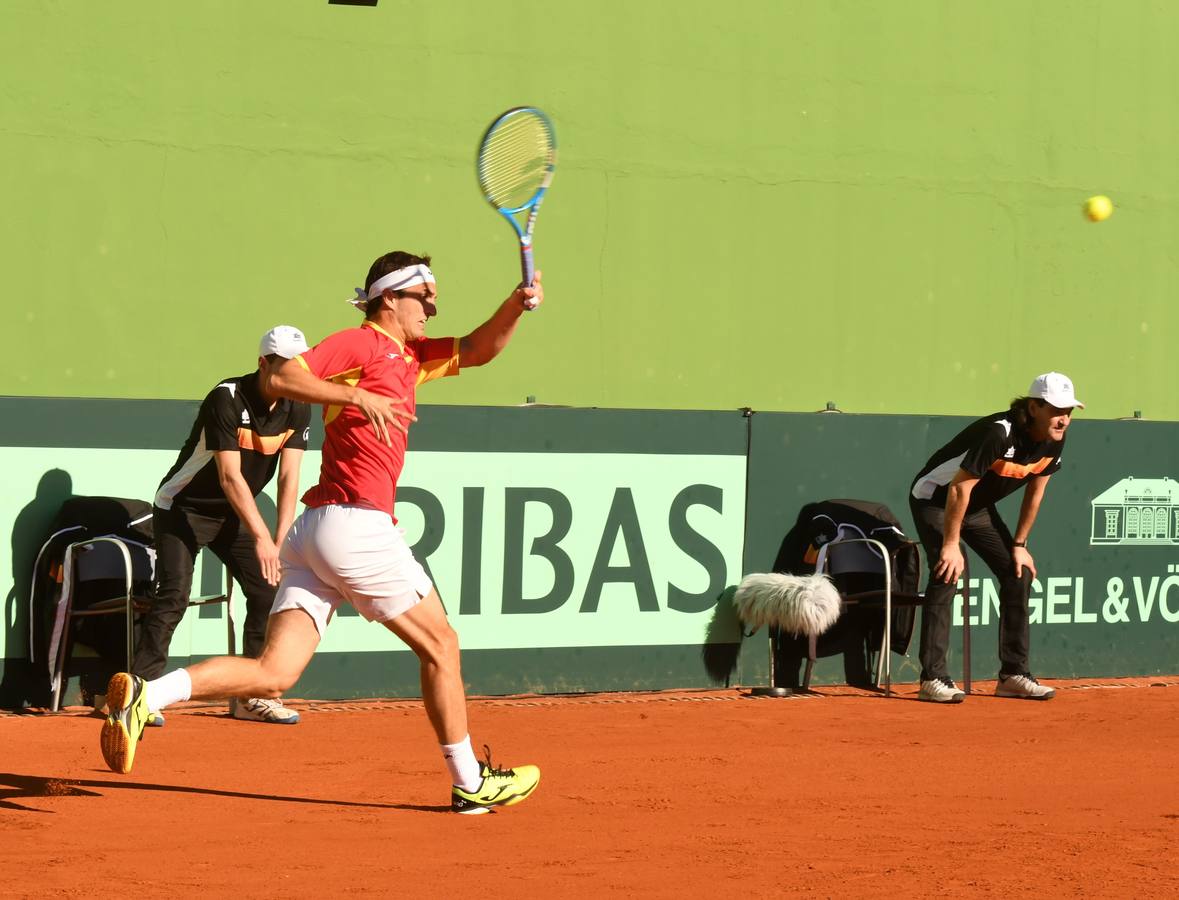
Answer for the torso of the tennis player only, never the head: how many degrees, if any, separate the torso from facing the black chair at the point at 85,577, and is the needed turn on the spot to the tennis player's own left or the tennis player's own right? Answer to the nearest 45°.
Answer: approximately 135° to the tennis player's own left

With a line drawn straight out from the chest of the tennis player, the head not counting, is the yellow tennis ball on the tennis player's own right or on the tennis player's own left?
on the tennis player's own left

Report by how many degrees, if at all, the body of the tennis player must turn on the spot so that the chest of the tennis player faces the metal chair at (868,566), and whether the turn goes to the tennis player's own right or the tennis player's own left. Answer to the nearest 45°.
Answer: approximately 45° to the tennis player's own left

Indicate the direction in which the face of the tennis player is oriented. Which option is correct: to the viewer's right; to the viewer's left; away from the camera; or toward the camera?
to the viewer's right

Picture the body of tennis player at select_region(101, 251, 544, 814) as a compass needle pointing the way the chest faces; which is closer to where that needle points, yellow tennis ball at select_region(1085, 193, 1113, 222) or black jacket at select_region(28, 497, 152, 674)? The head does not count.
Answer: the yellow tennis ball

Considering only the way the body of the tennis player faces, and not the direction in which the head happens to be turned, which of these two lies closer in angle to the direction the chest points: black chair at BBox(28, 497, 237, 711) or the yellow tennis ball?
the yellow tennis ball

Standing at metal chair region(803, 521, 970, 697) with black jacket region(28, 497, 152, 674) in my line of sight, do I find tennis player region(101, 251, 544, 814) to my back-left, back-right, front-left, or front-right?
front-left

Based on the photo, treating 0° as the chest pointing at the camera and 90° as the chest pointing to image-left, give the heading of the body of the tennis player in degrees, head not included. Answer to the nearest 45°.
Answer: approximately 270°

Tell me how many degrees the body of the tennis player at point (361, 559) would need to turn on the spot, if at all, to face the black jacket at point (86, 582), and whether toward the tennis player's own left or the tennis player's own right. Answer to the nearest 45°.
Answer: approximately 135° to the tennis player's own left

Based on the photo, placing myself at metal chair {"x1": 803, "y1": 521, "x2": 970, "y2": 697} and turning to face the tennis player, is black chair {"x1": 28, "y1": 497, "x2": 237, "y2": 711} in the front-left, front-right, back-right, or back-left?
front-right
